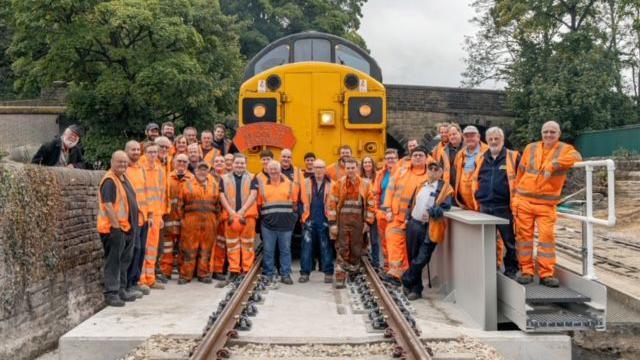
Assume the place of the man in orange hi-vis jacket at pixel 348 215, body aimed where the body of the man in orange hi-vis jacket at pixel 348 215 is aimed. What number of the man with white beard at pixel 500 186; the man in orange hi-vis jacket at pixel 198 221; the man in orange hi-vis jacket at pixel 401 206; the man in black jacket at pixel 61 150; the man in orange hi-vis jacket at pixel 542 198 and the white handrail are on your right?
2

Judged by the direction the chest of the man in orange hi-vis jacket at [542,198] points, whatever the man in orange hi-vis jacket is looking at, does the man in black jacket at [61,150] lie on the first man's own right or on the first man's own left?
on the first man's own right

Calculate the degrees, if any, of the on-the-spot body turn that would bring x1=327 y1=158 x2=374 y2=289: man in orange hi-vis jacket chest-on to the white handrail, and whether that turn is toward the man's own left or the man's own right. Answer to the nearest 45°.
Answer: approximately 45° to the man's own left

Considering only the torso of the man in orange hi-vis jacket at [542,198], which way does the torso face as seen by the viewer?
toward the camera

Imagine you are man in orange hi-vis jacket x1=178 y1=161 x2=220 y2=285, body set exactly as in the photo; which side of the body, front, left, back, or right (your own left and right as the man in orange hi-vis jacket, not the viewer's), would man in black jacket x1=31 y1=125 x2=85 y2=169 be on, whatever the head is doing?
right

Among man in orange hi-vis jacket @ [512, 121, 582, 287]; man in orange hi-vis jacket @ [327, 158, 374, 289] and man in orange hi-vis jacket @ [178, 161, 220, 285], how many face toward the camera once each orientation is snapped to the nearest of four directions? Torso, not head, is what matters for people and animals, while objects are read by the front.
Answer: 3

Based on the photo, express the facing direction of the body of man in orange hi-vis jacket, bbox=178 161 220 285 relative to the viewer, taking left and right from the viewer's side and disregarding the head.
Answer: facing the viewer
